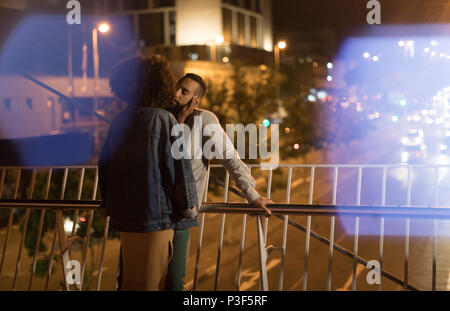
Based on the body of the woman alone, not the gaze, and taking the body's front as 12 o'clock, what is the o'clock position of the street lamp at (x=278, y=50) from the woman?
The street lamp is roughly at 11 o'clock from the woman.

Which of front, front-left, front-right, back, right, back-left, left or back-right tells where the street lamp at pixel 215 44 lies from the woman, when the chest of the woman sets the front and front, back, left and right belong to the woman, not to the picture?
front-left

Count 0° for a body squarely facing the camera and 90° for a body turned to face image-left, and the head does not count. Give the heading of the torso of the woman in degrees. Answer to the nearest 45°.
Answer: approximately 225°

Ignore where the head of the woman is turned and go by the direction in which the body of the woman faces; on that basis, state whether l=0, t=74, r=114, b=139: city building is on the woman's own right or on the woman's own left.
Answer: on the woman's own left
